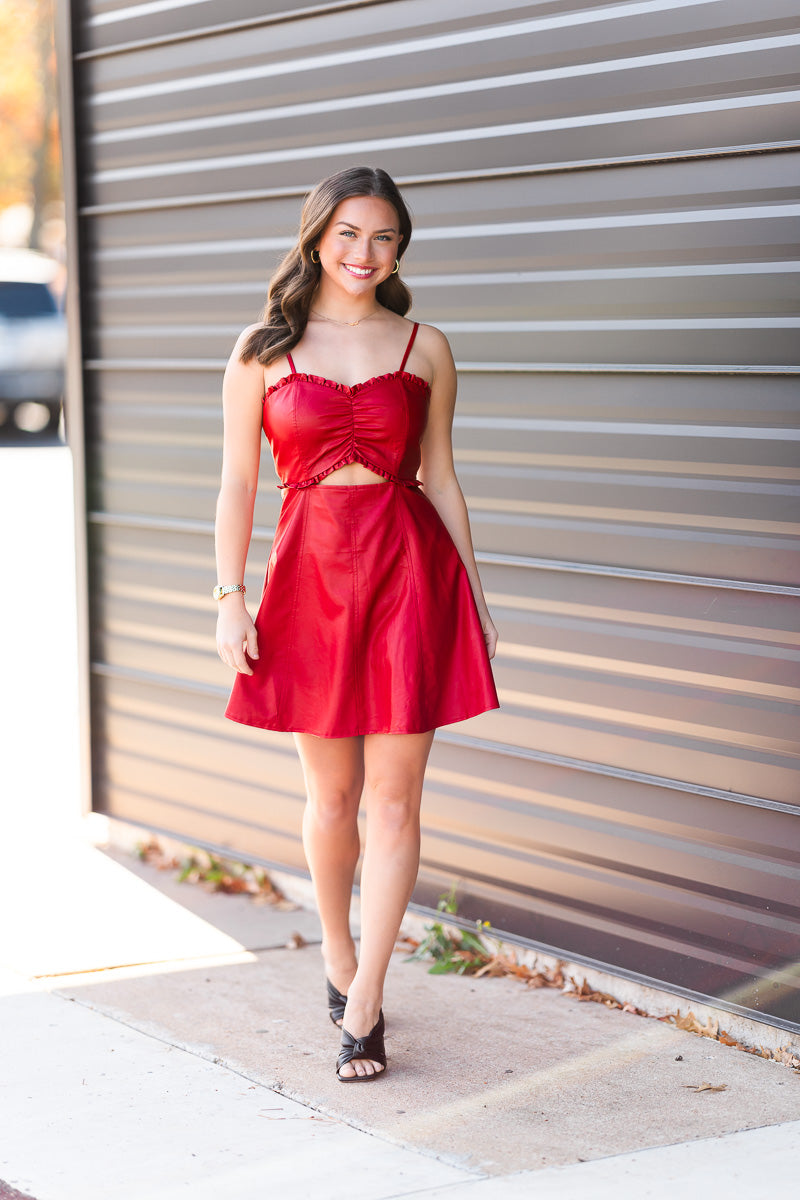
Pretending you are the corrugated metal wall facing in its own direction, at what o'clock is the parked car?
The parked car is roughly at 4 o'clock from the corrugated metal wall.

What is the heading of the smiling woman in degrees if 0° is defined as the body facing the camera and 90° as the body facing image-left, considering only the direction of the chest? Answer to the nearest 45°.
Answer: approximately 0°

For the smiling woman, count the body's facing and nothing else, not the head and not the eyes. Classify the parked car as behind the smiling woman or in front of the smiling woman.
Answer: behind

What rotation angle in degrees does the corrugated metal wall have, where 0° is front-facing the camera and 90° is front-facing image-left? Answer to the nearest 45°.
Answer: approximately 45°

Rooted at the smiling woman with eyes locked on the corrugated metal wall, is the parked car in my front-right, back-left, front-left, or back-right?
front-left
